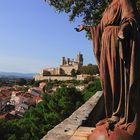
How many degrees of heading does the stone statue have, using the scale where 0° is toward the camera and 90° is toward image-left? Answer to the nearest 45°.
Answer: approximately 45°
